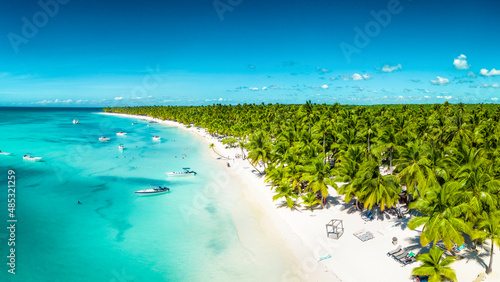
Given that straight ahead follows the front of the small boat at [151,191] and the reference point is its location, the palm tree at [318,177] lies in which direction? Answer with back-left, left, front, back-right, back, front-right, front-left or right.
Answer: back-left

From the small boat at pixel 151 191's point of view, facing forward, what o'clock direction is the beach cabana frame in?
The beach cabana frame is roughly at 8 o'clock from the small boat.

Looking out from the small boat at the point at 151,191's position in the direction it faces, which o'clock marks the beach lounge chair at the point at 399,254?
The beach lounge chair is roughly at 8 o'clock from the small boat.

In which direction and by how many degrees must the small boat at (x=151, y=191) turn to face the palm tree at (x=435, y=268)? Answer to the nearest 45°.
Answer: approximately 135° to its left

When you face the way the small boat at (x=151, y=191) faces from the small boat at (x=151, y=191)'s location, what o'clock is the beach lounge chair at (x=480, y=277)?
The beach lounge chair is roughly at 8 o'clock from the small boat.

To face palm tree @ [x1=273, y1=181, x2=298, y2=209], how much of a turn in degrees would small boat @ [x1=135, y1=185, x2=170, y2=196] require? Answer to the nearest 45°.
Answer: approximately 135° to its left

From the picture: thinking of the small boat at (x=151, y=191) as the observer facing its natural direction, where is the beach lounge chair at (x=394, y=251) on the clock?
The beach lounge chair is roughly at 8 o'clock from the small boat.

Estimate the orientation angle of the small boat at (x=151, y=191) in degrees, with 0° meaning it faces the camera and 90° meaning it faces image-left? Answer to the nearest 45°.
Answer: approximately 90°

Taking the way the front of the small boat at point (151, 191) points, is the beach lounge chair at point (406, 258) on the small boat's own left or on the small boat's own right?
on the small boat's own left

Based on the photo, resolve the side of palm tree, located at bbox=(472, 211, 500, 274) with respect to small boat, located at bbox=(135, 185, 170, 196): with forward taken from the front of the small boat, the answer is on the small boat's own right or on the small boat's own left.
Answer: on the small boat's own left

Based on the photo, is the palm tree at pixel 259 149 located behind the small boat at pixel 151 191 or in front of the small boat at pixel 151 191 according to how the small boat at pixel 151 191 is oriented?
behind

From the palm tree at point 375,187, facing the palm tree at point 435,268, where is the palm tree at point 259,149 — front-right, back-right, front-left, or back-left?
back-right
